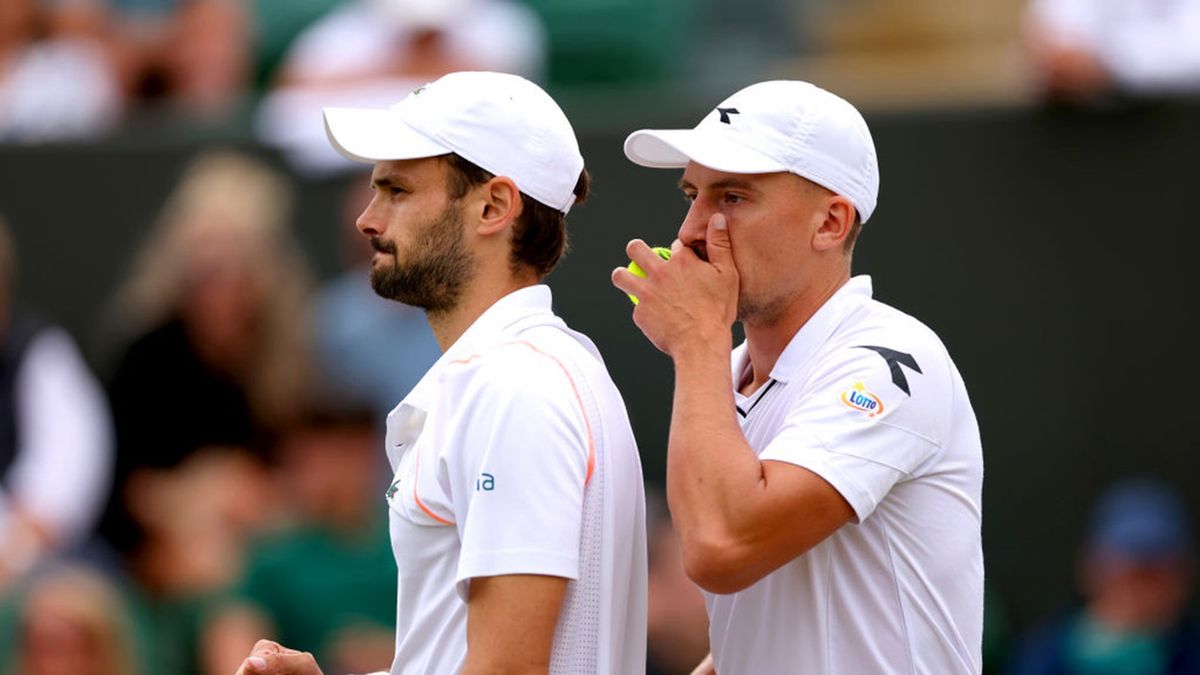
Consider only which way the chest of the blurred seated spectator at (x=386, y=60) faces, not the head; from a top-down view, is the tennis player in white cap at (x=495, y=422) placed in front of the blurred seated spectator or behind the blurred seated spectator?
in front

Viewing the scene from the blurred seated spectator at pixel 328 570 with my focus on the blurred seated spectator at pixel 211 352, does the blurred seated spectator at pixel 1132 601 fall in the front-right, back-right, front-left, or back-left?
back-right

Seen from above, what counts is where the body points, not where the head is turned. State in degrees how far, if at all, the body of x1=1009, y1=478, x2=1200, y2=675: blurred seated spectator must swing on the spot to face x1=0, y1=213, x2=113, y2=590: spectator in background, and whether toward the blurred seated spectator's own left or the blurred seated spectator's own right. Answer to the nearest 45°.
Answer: approximately 90° to the blurred seated spectator's own right

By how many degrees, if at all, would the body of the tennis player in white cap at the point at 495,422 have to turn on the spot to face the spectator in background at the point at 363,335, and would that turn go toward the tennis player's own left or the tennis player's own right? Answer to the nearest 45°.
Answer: approximately 90° to the tennis player's own right

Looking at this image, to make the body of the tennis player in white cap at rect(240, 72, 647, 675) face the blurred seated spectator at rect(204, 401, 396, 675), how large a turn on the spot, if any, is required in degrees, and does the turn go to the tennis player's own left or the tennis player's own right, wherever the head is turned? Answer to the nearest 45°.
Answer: approximately 90° to the tennis player's own right

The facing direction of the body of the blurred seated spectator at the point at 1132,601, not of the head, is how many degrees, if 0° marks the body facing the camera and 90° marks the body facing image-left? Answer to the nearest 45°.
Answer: approximately 0°

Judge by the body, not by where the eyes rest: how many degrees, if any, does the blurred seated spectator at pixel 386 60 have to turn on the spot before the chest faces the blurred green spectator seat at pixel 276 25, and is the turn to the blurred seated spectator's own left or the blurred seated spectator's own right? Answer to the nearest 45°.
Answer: approximately 135° to the blurred seated spectator's own right

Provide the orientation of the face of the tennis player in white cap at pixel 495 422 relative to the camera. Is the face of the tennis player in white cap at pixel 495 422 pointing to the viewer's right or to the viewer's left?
to the viewer's left

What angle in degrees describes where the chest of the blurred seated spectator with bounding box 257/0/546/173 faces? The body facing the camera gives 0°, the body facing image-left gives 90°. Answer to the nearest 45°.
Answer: approximately 0°

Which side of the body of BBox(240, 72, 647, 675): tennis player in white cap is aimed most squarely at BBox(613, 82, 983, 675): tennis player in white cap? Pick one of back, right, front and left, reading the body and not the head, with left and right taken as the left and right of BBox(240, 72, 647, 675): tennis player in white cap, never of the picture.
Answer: back

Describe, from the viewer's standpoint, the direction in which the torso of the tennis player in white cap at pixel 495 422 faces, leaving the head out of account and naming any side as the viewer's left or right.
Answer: facing to the left of the viewer
